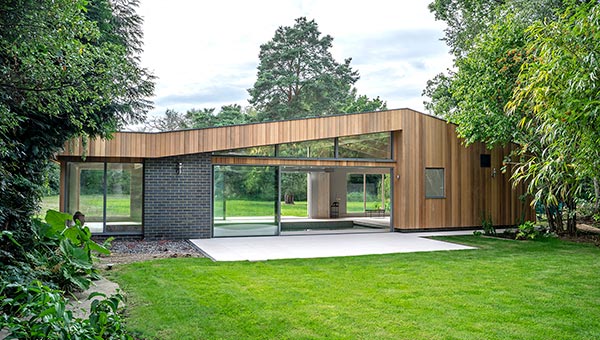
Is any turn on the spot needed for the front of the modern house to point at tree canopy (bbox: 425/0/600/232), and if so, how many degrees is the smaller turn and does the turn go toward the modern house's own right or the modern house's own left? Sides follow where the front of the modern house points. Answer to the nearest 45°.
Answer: approximately 45° to the modern house's own left

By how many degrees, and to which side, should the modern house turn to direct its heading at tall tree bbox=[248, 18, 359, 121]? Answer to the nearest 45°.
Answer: approximately 180°

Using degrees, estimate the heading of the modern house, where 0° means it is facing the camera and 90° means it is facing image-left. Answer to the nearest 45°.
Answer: approximately 0°

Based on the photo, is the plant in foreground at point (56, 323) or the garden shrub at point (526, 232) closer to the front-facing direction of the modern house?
the plant in foreground

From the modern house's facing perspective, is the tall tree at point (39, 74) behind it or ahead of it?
ahead

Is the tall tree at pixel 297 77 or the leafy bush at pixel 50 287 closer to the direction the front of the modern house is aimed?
the leafy bush

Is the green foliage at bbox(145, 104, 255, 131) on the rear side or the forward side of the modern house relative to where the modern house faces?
on the rear side

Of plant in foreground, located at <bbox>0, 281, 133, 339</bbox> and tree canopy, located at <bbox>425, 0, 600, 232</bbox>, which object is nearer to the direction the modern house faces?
the plant in foreground

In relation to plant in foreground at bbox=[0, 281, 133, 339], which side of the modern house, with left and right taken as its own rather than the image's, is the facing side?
front

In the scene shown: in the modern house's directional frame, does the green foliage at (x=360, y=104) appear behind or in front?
behind

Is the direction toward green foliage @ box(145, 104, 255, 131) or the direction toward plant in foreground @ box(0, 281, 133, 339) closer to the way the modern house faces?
the plant in foreground
